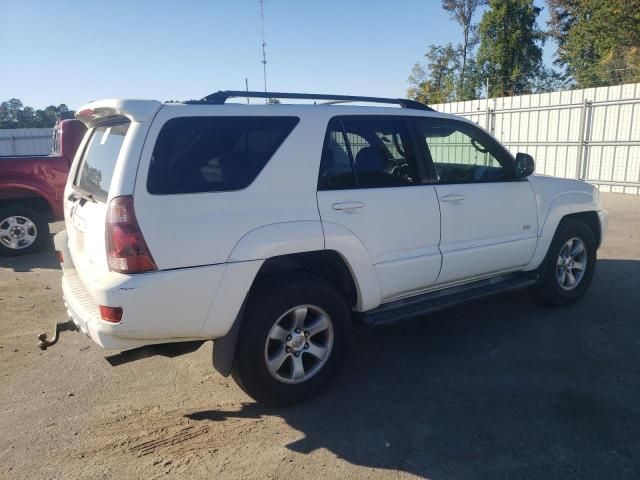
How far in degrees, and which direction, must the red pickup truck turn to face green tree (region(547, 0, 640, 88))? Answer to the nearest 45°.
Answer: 0° — it already faces it

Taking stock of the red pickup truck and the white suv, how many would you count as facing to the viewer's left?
0

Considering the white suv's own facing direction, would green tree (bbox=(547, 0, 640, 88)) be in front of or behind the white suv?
in front

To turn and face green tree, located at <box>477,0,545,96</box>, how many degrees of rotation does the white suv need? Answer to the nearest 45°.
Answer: approximately 45° to its left

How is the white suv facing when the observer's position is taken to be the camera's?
facing away from the viewer and to the right of the viewer

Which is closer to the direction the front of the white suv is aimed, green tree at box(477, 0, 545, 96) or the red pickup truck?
the green tree

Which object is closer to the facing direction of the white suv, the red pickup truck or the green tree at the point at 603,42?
the green tree

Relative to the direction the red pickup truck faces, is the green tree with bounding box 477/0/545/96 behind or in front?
in front

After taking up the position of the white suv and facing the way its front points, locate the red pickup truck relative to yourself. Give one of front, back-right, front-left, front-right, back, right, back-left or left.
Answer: left

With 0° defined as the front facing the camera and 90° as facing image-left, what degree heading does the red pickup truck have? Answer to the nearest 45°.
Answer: approximately 270°
